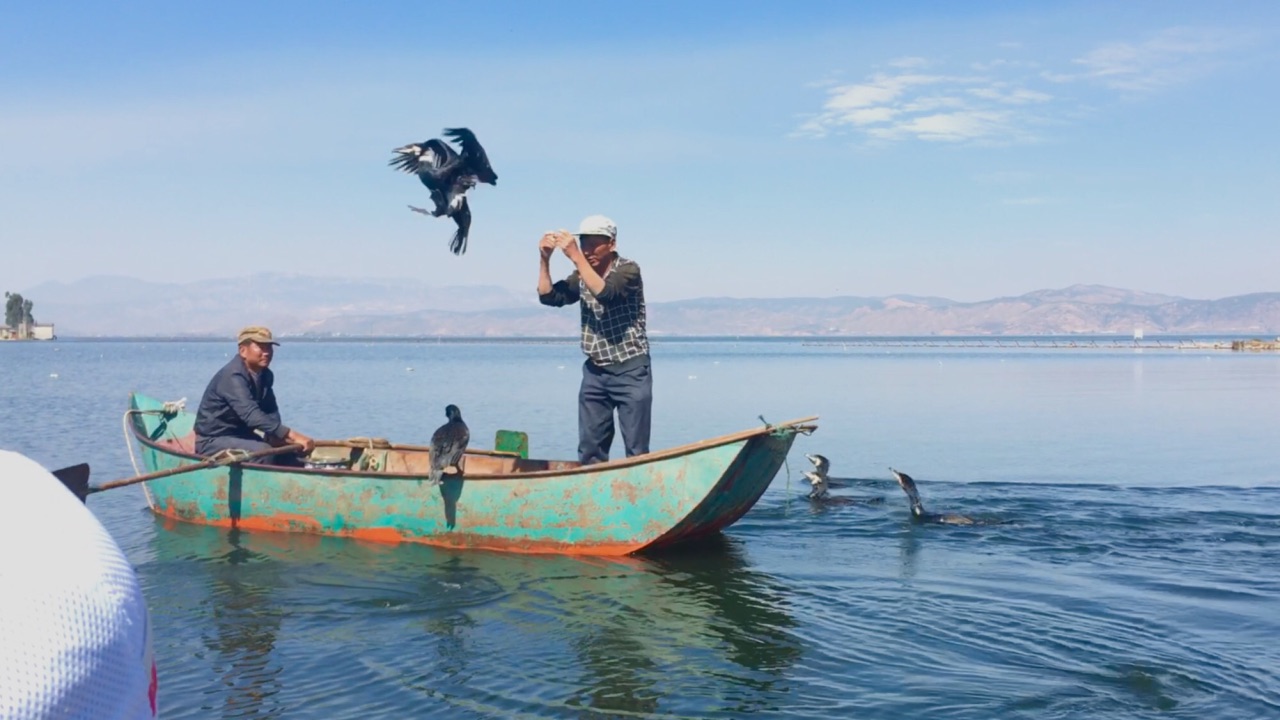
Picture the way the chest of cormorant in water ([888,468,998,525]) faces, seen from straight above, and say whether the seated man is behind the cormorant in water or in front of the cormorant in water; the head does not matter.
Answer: in front

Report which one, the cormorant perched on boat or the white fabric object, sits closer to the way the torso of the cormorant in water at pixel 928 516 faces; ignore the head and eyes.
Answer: the cormorant perched on boat

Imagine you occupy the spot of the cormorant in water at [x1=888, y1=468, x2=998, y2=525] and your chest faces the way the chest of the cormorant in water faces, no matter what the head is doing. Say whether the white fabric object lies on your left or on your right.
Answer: on your left

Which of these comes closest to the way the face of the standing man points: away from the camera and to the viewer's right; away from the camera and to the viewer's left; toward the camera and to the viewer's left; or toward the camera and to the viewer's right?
toward the camera and to the viewer's left

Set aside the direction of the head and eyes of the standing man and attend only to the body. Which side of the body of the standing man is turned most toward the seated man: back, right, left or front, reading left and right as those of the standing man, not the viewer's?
right

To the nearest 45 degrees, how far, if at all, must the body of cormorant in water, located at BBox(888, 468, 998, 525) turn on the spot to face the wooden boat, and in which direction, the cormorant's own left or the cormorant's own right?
approximately 45° to the cormorant's own left

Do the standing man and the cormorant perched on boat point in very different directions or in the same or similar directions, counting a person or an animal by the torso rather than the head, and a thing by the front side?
very different directions

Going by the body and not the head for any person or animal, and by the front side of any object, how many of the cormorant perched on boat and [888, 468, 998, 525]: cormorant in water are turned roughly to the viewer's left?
1

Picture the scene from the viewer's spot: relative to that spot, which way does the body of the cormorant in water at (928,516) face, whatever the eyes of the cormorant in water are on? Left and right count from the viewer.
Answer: facing to the left of the viewer

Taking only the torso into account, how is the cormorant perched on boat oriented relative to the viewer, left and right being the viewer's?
facing away from the viewer and to the right of the viewer

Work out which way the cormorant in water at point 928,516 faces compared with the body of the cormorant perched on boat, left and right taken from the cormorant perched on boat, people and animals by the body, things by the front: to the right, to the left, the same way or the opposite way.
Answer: to the left
